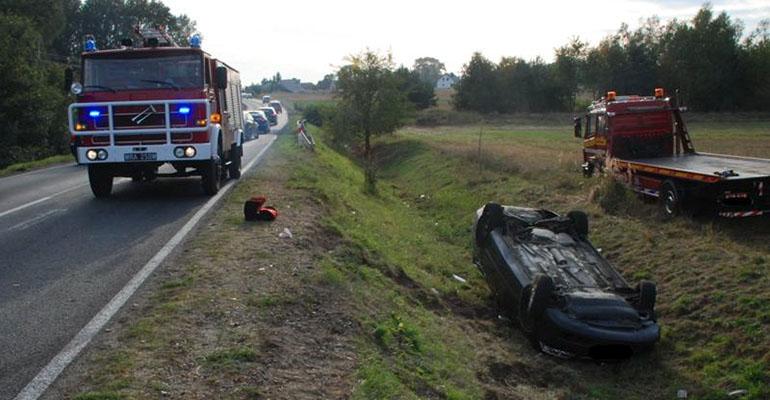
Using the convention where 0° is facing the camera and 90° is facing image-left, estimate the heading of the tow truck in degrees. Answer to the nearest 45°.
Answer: approximately 135°

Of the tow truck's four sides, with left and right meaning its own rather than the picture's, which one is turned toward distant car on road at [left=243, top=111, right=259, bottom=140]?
front

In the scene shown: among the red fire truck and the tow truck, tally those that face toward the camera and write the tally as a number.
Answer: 1

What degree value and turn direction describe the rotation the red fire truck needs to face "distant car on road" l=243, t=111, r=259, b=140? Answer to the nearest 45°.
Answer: approximately 180°

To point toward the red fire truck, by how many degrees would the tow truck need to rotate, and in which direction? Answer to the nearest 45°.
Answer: approximately 90° to its left

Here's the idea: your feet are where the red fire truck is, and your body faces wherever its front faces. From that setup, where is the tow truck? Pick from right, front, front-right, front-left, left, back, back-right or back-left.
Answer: left

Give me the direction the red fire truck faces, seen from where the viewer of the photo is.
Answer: facing the viewer

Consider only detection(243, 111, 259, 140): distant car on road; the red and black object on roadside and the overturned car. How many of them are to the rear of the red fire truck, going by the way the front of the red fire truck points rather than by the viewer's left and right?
1

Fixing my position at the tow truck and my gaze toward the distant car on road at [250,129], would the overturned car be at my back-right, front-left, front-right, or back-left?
back-left

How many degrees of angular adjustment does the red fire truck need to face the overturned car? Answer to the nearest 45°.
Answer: approximately 45° to its left

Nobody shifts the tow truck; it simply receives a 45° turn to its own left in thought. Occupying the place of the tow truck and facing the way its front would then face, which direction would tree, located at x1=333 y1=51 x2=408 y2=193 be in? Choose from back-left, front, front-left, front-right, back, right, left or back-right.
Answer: front-right

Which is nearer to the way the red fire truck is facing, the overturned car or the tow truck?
the overturned car

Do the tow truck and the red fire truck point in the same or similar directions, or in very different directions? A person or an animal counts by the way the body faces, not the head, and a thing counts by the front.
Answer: very different directions
